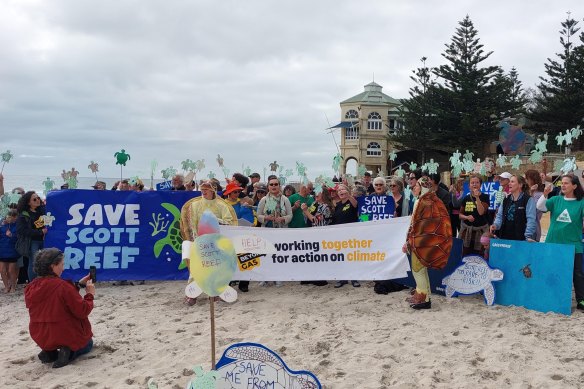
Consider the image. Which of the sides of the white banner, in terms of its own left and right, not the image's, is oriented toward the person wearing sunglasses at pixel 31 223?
right

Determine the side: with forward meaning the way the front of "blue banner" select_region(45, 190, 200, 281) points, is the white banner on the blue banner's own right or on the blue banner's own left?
on the blue banner's own left

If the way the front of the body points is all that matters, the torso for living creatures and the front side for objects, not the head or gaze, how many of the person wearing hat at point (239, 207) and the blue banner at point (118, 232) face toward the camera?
2

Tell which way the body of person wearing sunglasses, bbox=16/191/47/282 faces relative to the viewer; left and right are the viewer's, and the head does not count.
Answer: facing the viewer and to the right of the viewer

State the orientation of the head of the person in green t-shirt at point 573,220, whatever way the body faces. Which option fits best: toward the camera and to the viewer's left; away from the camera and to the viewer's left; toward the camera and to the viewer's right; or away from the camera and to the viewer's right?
toward the camera and to the viewer's left

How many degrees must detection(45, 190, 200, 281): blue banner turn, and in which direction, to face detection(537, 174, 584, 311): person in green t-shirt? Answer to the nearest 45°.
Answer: approximately 45° to its left

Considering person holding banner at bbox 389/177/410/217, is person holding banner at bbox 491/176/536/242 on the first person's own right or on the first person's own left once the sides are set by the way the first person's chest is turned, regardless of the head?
on the first person's own left

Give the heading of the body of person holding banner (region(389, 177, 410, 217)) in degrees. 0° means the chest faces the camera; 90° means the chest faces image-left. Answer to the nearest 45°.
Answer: approximately 45°

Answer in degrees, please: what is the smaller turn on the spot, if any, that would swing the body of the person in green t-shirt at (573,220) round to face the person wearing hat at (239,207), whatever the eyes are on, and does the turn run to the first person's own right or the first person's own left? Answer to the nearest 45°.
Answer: approximately 45° to the first person's own right

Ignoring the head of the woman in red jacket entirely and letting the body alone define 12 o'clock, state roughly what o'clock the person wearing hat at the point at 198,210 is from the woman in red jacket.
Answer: The person wearing hat is roughly at 12 o'clock from the woman in red jacket.
